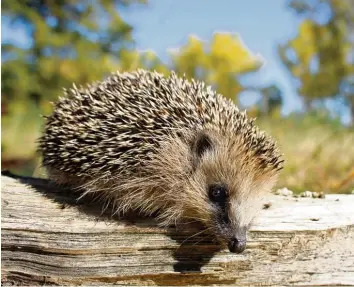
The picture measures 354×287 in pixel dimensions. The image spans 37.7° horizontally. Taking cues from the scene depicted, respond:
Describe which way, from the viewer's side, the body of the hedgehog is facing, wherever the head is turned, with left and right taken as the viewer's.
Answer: facing the viewer and to the right of the viewer
